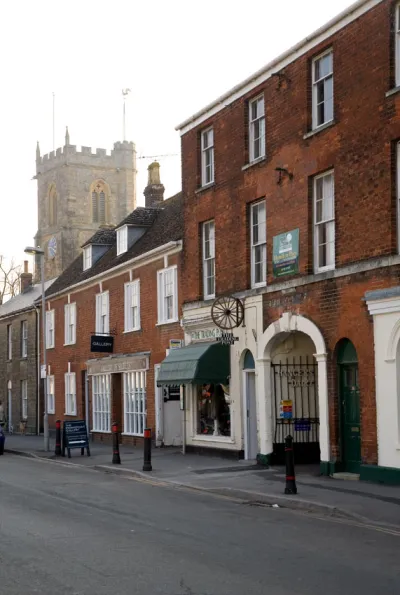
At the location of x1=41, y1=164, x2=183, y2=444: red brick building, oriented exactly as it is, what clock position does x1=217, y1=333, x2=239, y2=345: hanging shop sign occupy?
The hanging shop sign is roughly at 10 o'clock from the red brick building.

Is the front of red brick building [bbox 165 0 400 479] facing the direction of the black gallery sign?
no

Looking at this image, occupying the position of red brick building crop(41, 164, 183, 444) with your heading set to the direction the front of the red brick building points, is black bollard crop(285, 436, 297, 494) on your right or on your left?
on your left

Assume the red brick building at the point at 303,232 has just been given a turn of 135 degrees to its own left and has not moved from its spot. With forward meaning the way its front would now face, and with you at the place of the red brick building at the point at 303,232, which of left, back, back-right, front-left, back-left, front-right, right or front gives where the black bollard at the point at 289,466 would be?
right

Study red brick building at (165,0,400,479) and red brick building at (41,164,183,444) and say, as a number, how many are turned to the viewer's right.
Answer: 0

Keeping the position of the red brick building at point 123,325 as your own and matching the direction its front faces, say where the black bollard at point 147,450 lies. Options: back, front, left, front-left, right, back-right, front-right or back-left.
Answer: front-left

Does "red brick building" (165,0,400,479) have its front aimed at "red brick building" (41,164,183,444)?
no

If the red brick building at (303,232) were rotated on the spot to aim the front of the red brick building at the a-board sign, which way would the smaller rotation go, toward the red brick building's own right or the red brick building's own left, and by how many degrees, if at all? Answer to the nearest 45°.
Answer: approximately 90° to the red brick building's own right

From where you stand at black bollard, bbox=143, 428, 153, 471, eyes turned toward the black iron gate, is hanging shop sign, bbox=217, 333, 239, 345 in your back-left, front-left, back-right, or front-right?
front-left

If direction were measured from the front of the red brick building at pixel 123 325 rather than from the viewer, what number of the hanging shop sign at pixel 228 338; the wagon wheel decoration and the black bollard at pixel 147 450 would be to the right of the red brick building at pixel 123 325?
0

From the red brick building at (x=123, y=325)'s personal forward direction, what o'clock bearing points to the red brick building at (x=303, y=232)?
the red brick building at (x=303, y=232) is roughly at 10 o'clock from the red brick building at (x=123, y=325).

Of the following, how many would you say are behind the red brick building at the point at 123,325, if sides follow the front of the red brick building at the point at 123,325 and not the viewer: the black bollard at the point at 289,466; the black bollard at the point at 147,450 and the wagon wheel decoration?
0

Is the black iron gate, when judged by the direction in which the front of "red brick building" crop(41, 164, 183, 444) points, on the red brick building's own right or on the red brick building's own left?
on the red brick building's own left

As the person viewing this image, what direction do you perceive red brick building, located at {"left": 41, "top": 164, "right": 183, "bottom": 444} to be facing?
facing the viewer and to the left of the viewer

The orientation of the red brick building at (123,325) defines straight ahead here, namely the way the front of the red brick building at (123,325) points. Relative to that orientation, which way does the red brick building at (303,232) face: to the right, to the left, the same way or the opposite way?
the same way

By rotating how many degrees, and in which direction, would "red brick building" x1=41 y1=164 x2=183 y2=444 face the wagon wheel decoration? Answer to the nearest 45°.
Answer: approximately 45° to its left
